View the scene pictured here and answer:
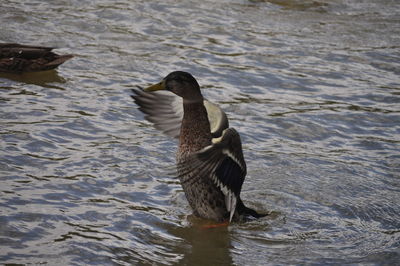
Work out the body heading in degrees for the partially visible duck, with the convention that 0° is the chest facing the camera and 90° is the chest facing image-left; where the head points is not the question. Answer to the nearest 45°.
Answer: approximately 90°

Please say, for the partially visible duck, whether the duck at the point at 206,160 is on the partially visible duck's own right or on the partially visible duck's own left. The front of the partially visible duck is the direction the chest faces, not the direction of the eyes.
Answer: on the partially visible duck's own left

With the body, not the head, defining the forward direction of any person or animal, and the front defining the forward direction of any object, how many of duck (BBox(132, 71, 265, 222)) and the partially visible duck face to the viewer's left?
2

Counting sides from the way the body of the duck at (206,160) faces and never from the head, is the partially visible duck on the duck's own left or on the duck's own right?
on the duck's own right

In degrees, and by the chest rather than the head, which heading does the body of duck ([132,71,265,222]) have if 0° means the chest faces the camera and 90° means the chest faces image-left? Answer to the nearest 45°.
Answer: approximately 90°
